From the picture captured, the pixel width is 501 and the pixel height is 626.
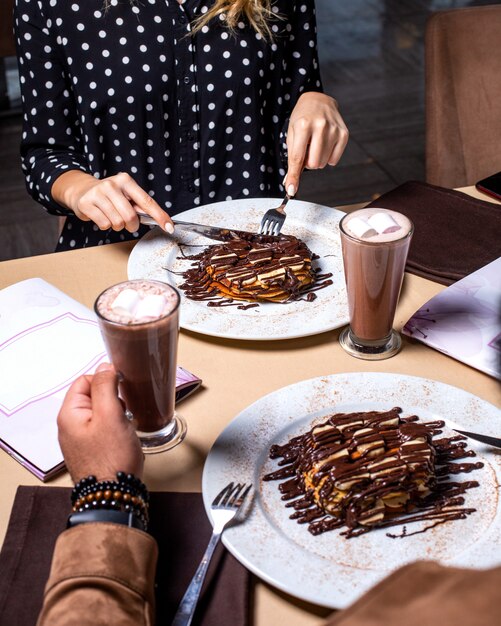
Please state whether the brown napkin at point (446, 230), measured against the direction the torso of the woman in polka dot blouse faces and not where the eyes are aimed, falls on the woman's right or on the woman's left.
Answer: on the woman's left

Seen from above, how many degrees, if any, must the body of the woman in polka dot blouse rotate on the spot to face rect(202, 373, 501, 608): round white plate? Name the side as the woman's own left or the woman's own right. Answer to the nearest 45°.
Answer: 0° — they already face it

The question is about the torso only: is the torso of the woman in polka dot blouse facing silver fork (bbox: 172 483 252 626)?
yes

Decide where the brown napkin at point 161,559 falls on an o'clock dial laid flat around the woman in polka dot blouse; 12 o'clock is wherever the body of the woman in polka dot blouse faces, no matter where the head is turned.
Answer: The brown napkin is roughly at 12 o'clock from the woman in polka dot blouse.

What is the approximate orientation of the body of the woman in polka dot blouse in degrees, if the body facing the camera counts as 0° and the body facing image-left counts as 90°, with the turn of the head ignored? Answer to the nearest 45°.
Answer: approximately 0°

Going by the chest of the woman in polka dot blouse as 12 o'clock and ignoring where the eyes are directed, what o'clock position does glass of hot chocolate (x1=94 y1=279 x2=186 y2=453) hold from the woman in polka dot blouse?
The glass of hot chocolate is roughly at 12 o'clock from the woman in polka dot blouse.

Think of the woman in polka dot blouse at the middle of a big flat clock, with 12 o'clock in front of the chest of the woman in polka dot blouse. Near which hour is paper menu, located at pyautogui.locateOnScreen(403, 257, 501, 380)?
The paper menu is roughly at 11 o'clock from the woman in polka dot blouse.
